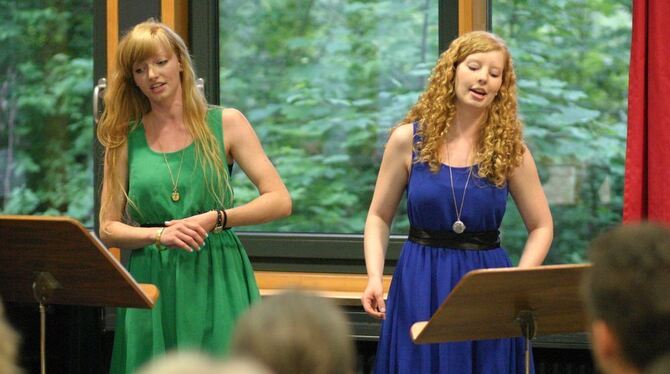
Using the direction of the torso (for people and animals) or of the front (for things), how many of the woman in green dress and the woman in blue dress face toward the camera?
2

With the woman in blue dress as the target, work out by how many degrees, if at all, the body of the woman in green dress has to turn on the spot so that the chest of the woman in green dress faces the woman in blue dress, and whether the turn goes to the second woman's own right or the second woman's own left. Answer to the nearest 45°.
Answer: approximately 90° to the second woman's own left

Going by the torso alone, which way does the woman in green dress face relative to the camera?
toward the camera

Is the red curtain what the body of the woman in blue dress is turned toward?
no

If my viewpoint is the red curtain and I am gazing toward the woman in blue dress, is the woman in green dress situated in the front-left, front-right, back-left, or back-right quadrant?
front-right

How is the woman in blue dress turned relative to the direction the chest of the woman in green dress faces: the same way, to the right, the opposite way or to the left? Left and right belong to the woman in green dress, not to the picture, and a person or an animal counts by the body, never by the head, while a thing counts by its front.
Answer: the same way

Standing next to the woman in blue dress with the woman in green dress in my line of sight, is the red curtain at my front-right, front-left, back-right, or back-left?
back-right

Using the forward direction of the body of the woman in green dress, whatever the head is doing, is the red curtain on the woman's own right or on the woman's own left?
on the woman's own left

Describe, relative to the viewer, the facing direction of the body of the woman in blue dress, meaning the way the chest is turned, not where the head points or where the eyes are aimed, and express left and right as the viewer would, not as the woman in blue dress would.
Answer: facing the viewer

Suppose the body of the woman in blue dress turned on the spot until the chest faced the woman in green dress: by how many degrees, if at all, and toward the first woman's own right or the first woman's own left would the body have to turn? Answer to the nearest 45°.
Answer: approximately 90° to the first woman's own right

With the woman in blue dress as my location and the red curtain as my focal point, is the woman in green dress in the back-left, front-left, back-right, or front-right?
back-left

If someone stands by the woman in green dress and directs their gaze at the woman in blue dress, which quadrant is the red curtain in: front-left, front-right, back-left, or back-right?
front-left
